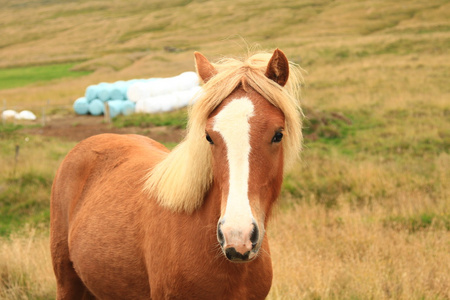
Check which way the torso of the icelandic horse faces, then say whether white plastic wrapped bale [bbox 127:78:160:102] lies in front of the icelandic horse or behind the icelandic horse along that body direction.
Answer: behind

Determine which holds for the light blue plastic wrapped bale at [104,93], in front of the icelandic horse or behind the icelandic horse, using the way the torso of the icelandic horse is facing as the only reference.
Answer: behind

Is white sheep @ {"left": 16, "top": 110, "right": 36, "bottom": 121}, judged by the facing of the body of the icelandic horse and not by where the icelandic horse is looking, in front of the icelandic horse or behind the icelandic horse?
behind

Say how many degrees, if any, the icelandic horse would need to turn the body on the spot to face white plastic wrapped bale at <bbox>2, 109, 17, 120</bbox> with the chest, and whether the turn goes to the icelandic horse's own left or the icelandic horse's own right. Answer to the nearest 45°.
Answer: approximately 135° to the icelandic horse's own left

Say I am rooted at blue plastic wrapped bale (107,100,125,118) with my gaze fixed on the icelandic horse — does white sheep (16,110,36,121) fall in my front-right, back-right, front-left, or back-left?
back-right

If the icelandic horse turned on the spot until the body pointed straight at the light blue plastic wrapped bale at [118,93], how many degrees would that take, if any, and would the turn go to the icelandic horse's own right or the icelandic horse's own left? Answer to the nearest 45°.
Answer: approximately 135° to the icelandic horse's own left

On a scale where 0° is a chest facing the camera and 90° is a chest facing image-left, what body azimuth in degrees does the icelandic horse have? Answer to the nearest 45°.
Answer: approximately 315°

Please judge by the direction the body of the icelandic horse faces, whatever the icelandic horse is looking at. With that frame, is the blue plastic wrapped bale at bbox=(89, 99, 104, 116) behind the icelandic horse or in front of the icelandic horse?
behind

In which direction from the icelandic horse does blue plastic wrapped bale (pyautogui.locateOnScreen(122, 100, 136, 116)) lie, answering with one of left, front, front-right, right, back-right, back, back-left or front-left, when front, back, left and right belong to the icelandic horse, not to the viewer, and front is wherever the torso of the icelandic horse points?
back-left
